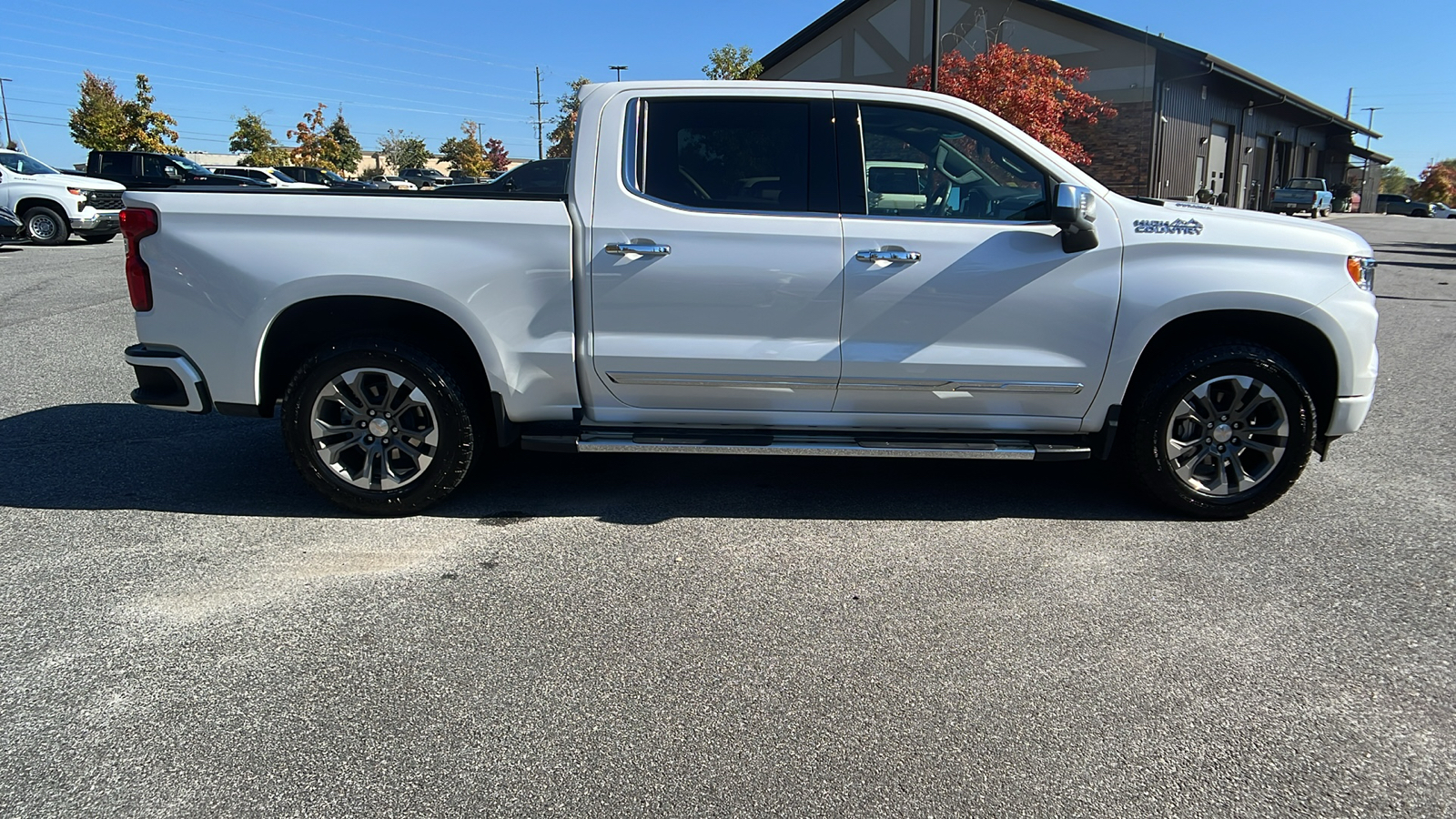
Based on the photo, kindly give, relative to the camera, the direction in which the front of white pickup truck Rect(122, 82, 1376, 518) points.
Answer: facing to the right of the viewer

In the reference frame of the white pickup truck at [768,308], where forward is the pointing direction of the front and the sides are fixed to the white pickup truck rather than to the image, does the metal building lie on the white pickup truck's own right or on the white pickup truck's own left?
on the white pickup truck's own left

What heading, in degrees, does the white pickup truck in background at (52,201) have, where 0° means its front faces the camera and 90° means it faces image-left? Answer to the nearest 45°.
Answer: approximately 315°

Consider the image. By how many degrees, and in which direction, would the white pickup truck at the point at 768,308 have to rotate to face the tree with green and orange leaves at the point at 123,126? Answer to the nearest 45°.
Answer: approximately 135° to its left

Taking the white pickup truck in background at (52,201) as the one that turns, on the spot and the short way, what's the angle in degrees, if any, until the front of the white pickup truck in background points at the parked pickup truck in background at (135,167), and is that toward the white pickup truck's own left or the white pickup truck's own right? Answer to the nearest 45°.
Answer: approximately 135° to the white pickup truck's own left

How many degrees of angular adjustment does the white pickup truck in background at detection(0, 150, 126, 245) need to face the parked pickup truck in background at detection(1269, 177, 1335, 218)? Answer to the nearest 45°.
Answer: approximately 45° to its left

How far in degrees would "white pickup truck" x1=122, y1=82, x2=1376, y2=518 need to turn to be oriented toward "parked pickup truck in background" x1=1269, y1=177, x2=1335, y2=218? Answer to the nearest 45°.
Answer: approximately 45° to its left
